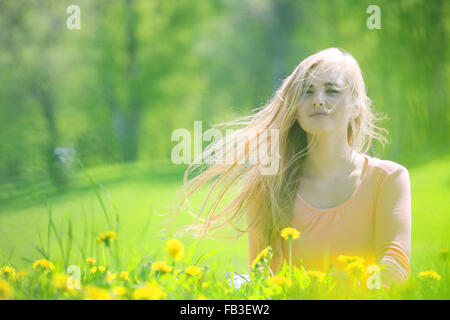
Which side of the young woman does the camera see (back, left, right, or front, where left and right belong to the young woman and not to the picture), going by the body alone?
front

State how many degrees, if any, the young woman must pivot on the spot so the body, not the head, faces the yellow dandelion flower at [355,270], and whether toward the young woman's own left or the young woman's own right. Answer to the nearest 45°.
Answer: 0° — they already face it

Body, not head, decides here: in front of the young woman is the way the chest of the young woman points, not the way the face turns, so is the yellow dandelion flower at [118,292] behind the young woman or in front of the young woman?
in front
